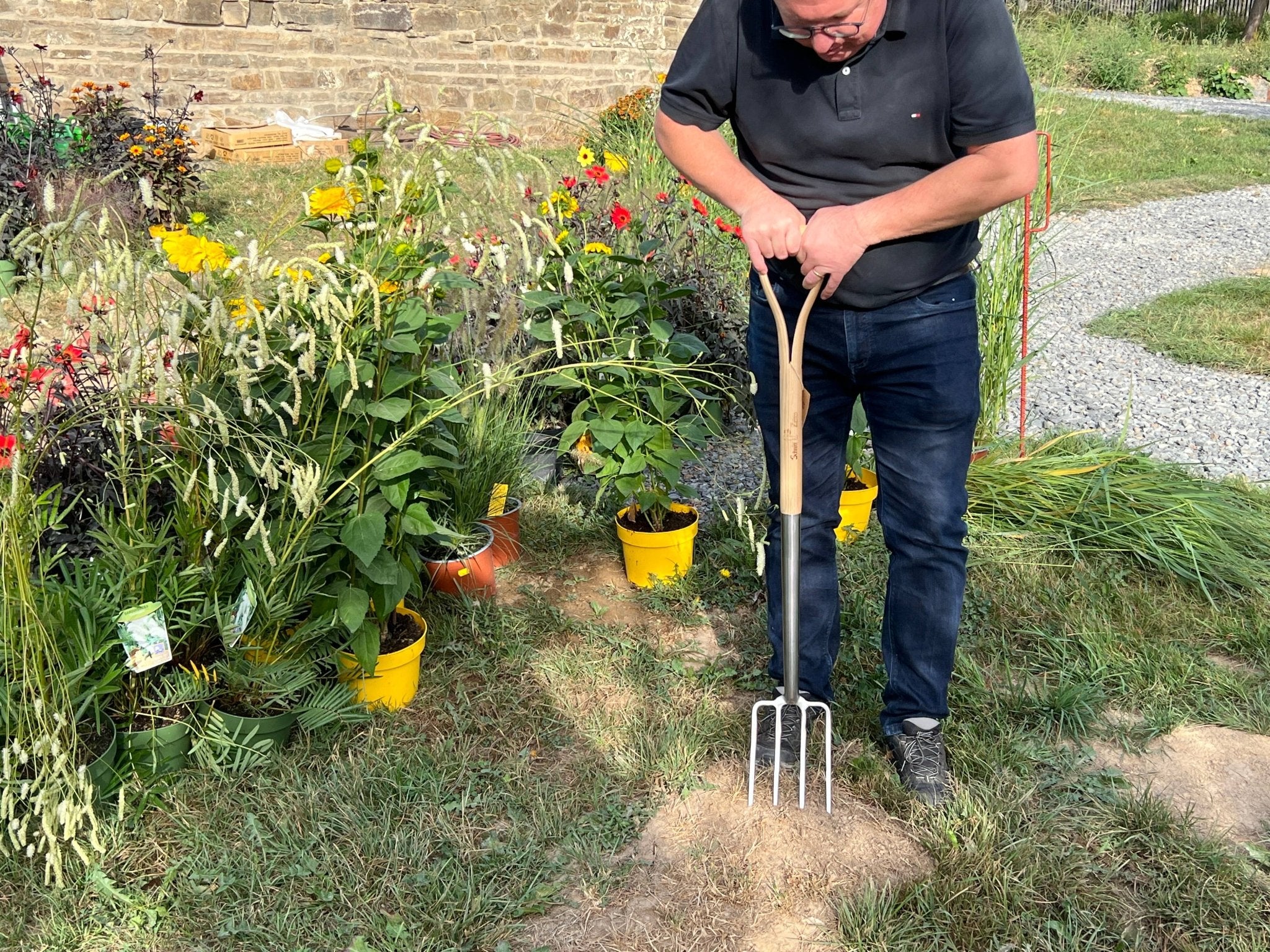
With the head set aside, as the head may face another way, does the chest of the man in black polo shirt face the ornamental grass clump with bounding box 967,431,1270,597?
no

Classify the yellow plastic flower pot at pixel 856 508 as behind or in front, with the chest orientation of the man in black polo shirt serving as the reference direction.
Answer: behind

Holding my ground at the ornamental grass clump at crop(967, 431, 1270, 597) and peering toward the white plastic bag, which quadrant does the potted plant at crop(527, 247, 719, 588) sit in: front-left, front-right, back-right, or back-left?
front-left

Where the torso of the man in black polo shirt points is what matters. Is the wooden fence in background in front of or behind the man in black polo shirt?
behind

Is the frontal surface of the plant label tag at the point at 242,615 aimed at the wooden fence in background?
no

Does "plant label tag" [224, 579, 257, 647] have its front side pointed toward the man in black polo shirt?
no

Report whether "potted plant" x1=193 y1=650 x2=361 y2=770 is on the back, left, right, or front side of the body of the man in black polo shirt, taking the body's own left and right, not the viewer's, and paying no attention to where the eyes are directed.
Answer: right

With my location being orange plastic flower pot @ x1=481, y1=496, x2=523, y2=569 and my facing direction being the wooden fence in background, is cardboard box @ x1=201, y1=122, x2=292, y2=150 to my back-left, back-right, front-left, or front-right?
front-left

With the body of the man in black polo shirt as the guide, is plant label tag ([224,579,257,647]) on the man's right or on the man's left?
on the man's right

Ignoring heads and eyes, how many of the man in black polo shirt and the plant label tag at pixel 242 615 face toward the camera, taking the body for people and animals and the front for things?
2

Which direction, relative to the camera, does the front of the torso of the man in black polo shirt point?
toward the camera

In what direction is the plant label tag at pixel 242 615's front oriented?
toward the camera

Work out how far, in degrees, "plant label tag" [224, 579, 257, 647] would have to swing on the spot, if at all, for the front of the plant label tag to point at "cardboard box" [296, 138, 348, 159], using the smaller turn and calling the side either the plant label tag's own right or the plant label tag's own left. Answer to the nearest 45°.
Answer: approximately 180°

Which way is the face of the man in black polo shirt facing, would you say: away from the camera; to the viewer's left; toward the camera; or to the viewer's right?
toward the camera

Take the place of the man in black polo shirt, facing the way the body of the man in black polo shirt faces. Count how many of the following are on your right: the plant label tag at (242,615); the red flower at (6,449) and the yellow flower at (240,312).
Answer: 3

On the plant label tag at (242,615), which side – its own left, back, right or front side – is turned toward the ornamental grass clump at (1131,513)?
left
